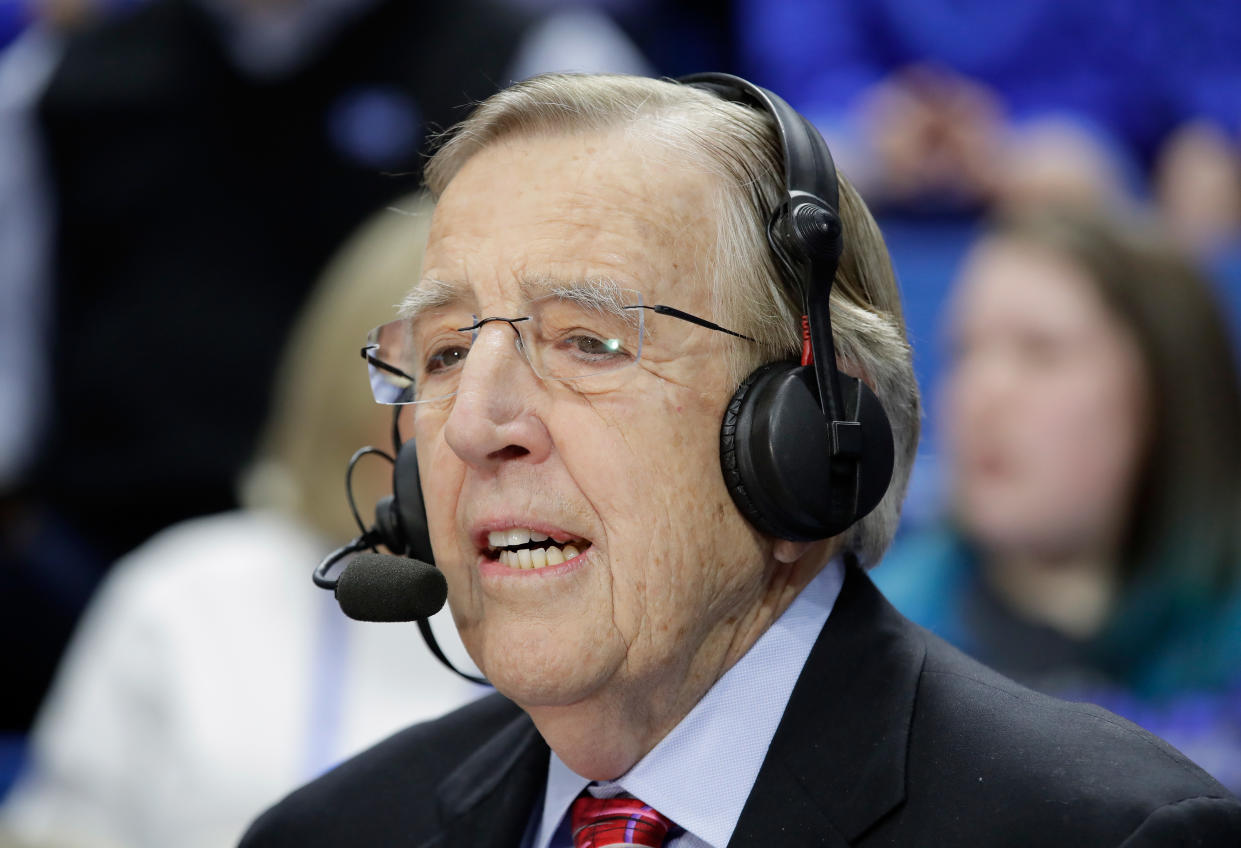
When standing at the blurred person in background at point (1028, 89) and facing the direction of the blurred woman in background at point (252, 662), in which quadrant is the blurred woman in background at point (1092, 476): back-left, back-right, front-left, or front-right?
front-left

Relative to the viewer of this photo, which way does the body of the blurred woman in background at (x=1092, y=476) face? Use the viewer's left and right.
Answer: facing the viewer and to the left of the viewer

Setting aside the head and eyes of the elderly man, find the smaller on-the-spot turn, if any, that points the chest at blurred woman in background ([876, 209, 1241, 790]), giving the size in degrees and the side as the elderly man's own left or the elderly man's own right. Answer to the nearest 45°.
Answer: approximately 180°

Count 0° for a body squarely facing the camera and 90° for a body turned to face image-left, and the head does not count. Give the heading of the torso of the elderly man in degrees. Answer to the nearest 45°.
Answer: approximately 45°

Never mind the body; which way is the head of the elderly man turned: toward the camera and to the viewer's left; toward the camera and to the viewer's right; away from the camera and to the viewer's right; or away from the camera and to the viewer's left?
toward the camera and to the viewer's left
